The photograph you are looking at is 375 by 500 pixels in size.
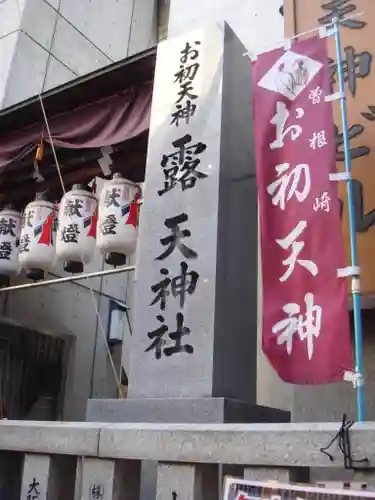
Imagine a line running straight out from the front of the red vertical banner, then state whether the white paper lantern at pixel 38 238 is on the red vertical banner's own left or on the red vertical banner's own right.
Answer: on the red vertical banner's own right

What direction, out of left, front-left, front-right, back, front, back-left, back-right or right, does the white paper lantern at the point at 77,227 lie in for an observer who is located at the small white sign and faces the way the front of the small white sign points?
back-right

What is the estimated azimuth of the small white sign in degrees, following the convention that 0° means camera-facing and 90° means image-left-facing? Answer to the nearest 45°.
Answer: approximately 0°

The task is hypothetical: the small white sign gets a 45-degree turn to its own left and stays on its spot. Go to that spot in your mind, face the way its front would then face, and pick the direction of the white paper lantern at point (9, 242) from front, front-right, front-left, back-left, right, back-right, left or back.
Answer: back

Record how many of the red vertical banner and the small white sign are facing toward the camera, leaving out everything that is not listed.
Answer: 2

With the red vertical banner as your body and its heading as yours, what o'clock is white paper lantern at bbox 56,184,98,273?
The white paper lantern is roughly at 4 o'clock from the red vertical banner.

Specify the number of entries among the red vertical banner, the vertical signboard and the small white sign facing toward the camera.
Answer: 3
